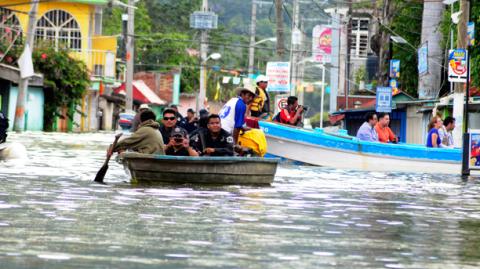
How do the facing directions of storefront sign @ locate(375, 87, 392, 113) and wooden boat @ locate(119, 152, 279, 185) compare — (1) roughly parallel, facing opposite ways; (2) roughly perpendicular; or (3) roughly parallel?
roughly perpendicular

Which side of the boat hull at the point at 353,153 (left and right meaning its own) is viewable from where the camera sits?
left

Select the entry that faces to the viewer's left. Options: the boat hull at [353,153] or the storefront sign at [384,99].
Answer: the boat hull

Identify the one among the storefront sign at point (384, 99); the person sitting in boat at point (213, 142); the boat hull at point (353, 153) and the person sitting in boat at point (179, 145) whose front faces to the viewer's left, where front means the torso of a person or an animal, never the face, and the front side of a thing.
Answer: the boat hull

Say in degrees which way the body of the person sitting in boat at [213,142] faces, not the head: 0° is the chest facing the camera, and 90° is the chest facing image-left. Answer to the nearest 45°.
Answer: approximately 0°

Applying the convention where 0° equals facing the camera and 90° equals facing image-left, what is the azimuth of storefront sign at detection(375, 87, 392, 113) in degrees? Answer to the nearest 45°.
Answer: approximately 0°

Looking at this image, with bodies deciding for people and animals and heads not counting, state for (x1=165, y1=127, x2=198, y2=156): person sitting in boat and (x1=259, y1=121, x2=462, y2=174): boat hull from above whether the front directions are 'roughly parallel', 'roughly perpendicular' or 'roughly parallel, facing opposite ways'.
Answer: roughly perpendicular

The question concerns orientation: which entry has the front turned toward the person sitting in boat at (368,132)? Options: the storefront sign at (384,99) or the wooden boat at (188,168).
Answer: the storefront sign

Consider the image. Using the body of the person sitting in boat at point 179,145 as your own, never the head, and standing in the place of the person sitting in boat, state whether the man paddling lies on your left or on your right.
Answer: on your right
